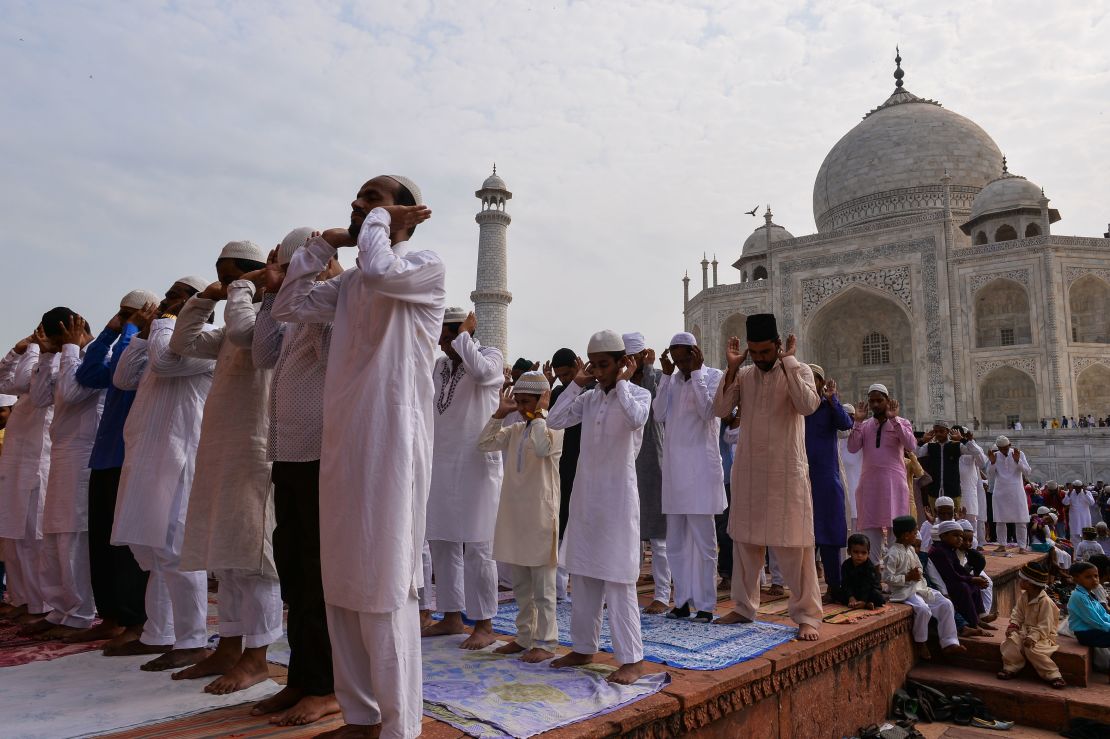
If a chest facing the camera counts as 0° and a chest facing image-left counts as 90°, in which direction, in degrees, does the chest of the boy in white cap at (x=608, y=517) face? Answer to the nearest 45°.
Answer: approximately 45°

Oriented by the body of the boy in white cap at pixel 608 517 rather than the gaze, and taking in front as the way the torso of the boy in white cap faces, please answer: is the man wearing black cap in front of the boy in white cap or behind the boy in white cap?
behind

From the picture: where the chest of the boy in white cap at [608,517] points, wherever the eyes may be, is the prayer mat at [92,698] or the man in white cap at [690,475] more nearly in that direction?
the prayer mat

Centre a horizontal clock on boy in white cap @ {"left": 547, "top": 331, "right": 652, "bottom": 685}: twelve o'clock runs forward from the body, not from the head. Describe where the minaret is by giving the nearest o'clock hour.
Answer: The minaret is roughly at 4 o'clock from the boy in white cap.

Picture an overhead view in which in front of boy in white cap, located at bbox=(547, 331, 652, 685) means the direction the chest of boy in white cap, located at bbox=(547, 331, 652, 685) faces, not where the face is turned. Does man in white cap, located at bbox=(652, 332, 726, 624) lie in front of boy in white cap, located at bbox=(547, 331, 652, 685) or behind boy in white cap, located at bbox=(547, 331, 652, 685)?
behind
